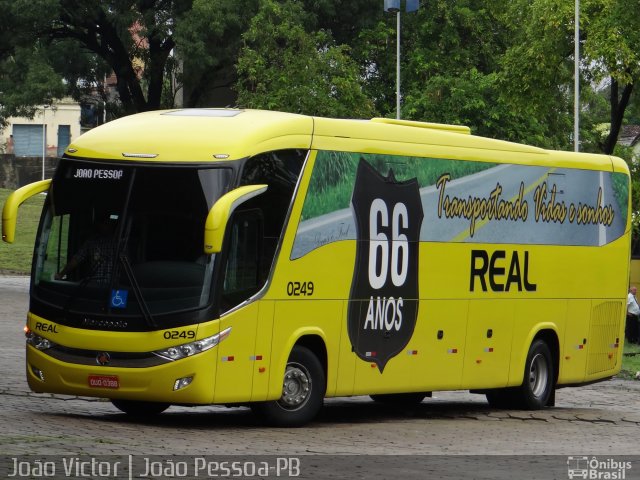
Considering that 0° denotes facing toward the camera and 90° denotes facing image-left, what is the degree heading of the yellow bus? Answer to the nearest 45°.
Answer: approximately 45°

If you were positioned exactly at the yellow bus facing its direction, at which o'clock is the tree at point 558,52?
The tree is roughly at 5 o'clock from the yellow bus.

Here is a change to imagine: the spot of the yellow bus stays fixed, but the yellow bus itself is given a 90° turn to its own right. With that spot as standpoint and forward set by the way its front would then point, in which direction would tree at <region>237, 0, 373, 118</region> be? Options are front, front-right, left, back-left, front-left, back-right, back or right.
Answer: front-right

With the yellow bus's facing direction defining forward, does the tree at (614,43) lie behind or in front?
behind
